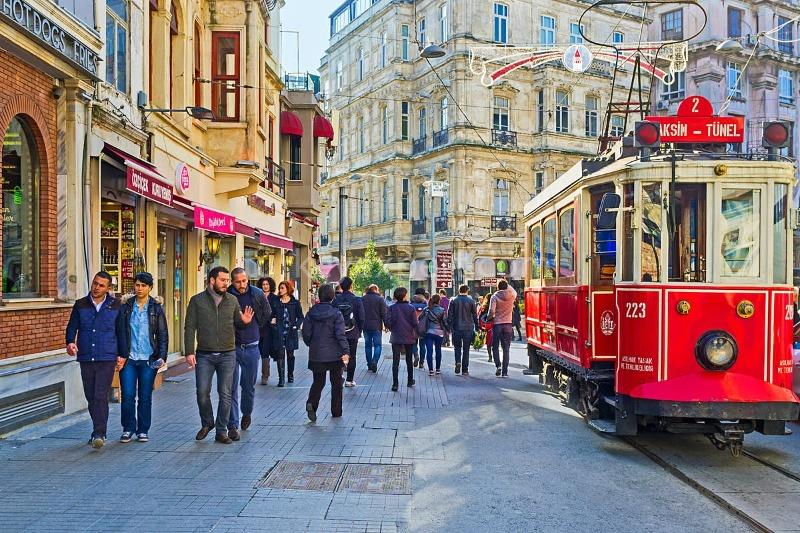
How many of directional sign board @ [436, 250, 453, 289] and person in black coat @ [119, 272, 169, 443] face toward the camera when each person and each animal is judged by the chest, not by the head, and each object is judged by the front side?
2

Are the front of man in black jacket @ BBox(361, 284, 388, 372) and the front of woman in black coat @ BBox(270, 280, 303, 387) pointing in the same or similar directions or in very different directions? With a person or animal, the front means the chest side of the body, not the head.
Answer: very different directions

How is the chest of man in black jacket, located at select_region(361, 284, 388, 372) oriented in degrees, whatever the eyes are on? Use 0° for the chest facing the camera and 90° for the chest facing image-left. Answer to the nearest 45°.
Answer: approximately 180°

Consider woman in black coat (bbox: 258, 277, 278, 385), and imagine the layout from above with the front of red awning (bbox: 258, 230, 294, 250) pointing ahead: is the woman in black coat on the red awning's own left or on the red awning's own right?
on the red awning's own right

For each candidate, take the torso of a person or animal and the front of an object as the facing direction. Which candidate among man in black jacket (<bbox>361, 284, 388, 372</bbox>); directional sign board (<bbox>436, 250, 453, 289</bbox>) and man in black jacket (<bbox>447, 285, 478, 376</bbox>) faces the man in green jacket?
the directional sign board

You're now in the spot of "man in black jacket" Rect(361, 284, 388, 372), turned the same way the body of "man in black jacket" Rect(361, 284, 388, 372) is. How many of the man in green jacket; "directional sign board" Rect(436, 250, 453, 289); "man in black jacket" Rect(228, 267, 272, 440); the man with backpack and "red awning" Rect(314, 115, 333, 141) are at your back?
3

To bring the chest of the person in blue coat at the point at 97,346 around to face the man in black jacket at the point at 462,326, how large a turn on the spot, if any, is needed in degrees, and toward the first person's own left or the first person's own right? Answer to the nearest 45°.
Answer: approximately 135° to the first person's own left

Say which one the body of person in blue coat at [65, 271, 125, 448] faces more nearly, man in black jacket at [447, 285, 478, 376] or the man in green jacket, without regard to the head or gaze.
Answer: the man in green jacket

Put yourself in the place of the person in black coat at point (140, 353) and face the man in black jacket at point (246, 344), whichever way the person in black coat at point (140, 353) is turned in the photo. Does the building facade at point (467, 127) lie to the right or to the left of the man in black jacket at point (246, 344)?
left

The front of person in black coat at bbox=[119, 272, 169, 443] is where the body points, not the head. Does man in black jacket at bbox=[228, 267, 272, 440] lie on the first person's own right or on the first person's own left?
on the first person's own left
